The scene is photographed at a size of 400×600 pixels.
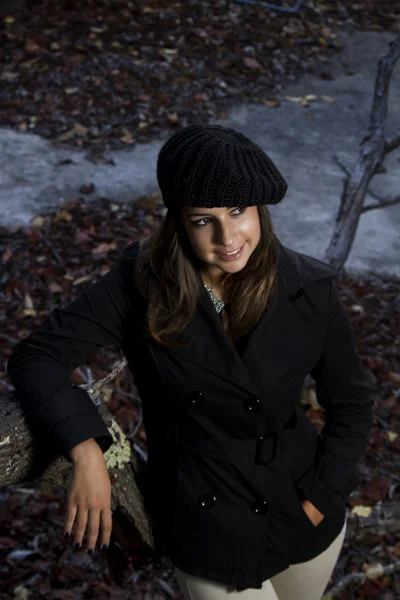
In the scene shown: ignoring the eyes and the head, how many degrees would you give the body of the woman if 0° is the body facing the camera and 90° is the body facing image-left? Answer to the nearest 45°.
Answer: approximately 0°
